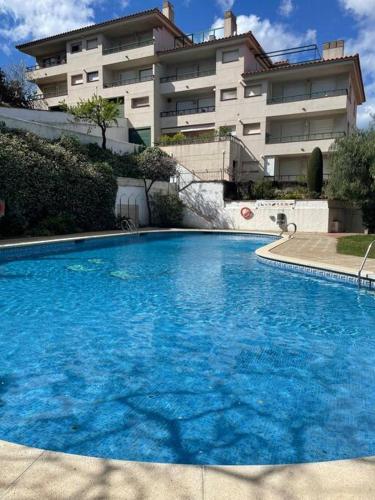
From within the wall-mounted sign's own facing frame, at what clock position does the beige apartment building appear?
The beige apartment building is roughly at 5 o'clock from the wall-mounted sign.

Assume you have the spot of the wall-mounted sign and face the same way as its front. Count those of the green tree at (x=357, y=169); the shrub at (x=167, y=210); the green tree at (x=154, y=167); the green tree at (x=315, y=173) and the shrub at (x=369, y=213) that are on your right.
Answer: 2

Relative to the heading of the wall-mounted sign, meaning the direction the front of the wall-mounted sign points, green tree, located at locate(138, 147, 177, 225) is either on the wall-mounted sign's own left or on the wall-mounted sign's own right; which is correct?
on the wall-mounted sign's own right

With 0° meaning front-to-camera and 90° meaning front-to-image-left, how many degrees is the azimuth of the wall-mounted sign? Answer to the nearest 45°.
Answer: approximately 0°

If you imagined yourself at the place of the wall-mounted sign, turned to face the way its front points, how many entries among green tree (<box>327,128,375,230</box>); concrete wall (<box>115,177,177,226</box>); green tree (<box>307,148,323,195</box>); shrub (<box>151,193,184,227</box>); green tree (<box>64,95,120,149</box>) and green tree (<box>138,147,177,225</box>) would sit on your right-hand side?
4

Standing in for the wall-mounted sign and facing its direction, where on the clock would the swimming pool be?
The swimming pool is roughly at 12 o'clock from the wall-mounted sign.

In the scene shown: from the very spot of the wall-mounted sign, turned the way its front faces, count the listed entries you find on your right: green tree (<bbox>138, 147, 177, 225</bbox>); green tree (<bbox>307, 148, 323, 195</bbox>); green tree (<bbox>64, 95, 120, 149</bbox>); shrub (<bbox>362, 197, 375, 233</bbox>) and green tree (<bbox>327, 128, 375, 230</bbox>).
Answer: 2

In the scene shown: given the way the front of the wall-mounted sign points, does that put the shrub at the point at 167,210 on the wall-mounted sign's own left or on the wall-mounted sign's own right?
on the wall-mounted sign's own right

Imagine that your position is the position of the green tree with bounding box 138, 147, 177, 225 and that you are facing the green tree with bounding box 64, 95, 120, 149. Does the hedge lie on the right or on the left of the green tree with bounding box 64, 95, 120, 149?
left

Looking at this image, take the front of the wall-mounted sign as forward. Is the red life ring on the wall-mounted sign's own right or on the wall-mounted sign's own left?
on the wall-mounted sign's own right

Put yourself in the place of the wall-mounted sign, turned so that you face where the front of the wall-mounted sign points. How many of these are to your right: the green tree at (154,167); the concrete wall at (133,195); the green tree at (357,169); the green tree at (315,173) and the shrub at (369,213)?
2

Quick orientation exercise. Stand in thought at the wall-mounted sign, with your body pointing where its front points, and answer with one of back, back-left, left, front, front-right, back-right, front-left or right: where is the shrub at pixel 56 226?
front-right

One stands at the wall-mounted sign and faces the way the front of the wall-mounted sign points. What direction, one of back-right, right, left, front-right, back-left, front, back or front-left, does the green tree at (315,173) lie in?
back-left

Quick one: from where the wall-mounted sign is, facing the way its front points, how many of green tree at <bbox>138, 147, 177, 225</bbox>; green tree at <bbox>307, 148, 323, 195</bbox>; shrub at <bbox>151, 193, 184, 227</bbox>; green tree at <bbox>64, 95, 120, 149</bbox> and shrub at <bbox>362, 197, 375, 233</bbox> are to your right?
3

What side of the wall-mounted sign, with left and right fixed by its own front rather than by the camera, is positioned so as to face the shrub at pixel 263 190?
back

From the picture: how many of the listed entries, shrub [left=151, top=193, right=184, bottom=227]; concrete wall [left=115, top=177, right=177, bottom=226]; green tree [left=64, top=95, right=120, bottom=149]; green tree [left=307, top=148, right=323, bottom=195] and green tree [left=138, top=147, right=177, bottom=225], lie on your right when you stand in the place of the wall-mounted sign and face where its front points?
4

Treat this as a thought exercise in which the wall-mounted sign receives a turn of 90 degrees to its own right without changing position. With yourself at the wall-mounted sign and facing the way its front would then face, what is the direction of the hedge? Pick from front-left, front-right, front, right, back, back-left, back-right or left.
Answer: front-left
